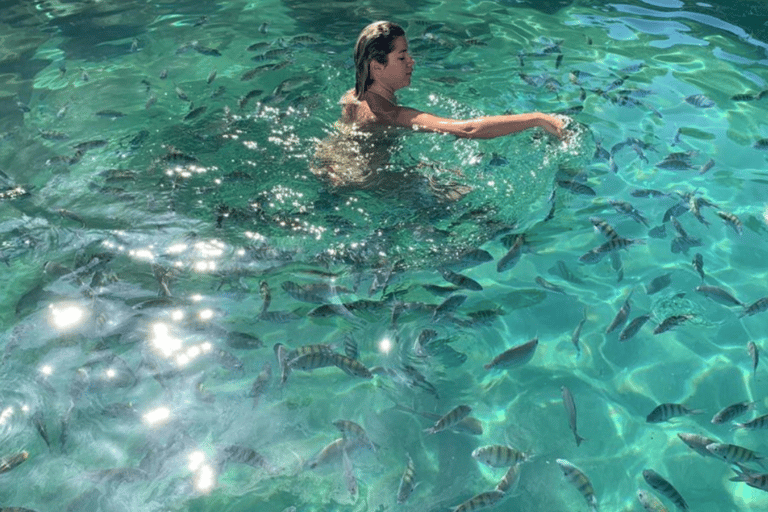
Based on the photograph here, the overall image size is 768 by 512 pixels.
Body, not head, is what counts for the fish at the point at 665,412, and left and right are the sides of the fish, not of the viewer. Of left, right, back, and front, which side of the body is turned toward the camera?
left

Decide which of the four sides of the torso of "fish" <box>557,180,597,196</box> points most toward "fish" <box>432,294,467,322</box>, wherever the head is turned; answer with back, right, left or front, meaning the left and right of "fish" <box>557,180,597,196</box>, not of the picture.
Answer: right

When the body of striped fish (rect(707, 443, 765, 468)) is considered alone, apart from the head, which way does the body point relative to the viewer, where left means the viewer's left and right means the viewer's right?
facing to the left of the viewer

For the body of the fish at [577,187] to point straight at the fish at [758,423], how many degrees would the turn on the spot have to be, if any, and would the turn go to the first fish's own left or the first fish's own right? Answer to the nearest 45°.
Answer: approximately 45° to the first fish's own right

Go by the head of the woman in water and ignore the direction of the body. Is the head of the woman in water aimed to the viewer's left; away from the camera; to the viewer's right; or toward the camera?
to the viewer's right
